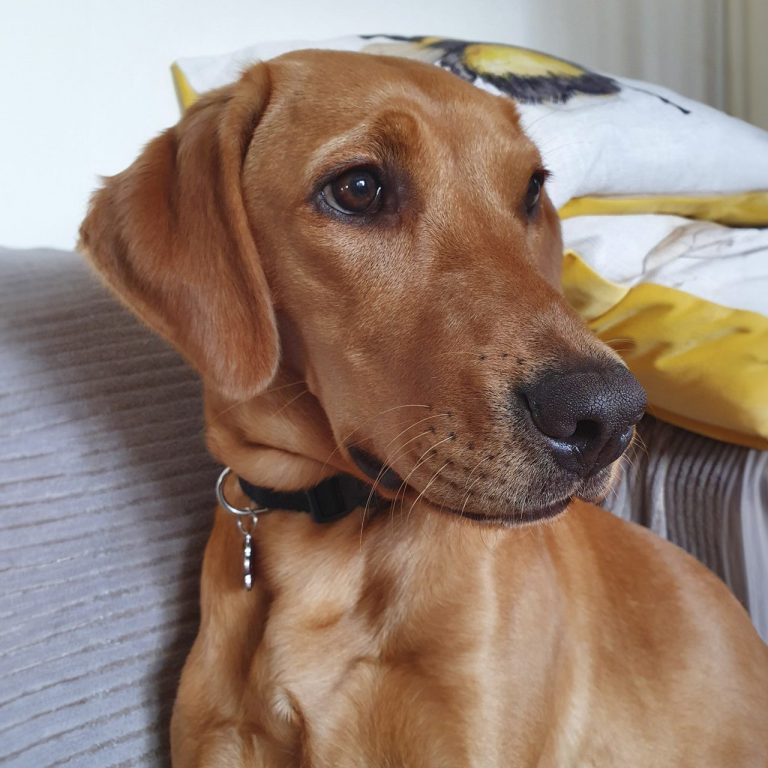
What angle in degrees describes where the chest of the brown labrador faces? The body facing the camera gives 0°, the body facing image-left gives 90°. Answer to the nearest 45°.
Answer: approximately 45°

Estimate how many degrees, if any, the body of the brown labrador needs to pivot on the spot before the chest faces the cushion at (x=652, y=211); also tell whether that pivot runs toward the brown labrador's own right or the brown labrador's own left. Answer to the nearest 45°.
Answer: approximately 180°
